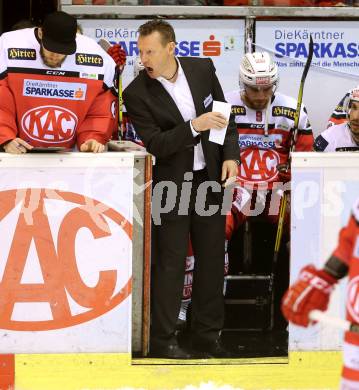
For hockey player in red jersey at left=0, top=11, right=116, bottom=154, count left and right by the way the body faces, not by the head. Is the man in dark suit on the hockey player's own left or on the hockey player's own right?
on the hockey player's own left

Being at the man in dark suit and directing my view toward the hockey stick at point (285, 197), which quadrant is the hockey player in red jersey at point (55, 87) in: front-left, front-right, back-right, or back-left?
back-left

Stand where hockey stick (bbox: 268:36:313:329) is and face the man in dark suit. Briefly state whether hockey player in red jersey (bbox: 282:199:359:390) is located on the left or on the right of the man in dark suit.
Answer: left

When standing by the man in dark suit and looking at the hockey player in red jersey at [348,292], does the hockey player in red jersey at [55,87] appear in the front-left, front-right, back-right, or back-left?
back-right

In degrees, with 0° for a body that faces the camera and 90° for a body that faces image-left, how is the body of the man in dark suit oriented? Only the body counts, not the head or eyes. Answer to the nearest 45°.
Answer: approximately 315°

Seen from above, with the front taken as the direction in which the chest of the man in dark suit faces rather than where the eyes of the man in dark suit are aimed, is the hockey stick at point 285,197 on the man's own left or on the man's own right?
on the man's own left
